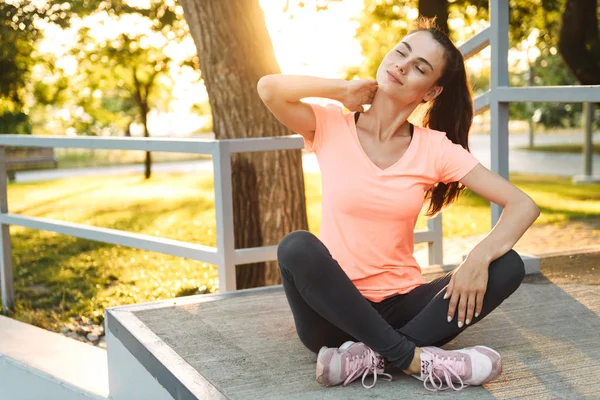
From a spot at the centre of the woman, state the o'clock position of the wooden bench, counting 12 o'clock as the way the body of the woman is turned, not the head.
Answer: The wooden bench is roughly at 5 o'clock from the woman.

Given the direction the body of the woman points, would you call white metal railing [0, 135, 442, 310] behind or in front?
behind

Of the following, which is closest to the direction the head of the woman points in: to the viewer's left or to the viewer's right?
to the viewer's left

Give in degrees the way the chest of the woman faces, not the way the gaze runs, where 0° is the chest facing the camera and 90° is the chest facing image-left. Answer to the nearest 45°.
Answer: approximately 0°
